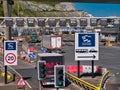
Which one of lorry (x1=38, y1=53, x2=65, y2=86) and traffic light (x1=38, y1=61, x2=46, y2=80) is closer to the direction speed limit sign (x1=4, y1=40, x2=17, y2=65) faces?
the traffic light

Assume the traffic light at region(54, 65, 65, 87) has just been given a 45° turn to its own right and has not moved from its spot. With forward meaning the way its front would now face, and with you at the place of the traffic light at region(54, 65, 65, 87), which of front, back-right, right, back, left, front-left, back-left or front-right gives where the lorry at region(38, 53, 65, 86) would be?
back-right

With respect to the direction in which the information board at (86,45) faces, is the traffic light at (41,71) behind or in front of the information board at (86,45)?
in front

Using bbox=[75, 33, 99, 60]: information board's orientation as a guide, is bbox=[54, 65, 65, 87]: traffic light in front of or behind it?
in front

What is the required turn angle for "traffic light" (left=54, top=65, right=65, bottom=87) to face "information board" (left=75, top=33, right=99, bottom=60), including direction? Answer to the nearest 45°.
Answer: approximately 180°

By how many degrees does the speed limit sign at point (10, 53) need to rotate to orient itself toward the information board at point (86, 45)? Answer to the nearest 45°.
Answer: approximately 90° to its left

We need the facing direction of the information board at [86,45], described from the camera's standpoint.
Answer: facing the viewer

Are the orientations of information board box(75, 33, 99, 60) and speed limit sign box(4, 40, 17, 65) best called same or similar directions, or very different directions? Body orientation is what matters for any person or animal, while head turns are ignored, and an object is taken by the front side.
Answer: same or similar directions

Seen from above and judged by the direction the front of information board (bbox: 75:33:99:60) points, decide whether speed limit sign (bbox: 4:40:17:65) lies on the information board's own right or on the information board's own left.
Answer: on the information board's own right

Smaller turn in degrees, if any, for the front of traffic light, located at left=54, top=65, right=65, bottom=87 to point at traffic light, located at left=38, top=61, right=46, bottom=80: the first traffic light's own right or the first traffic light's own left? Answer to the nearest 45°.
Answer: approximately 135° to the first traffic light's own right

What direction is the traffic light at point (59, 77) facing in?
toward the camera

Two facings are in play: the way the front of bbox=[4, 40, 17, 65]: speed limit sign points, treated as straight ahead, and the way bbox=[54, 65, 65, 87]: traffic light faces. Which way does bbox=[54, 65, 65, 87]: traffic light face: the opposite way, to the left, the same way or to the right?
the same way

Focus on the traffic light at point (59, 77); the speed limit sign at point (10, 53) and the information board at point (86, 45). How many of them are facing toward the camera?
3

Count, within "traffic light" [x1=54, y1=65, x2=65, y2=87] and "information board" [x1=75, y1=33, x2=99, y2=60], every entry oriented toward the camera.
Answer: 2

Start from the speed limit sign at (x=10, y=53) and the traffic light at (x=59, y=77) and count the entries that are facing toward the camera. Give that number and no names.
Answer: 2
